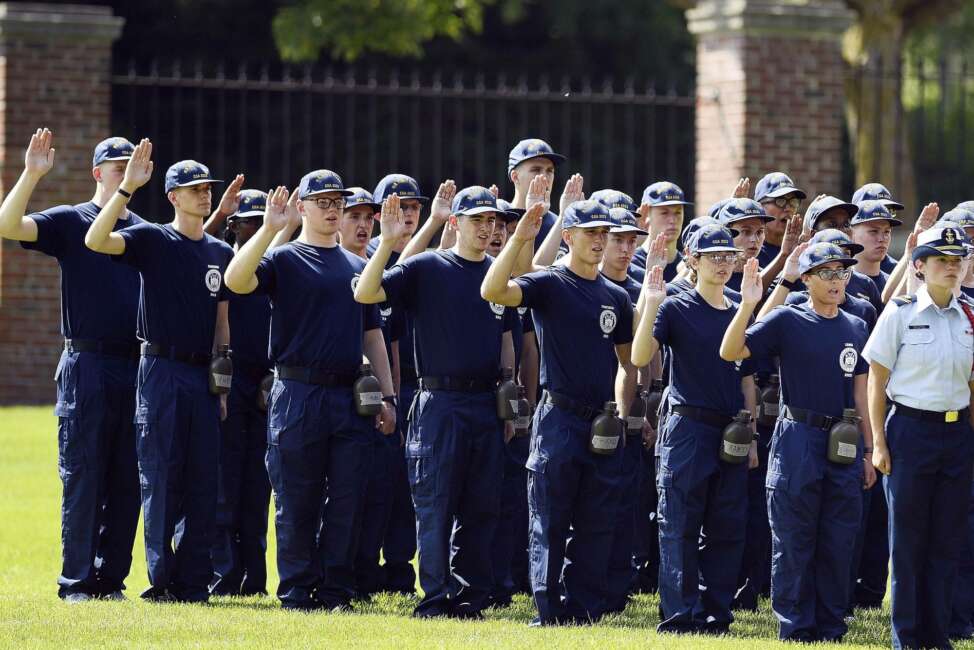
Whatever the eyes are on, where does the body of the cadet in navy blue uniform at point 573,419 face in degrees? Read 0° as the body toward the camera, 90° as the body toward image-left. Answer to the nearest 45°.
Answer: approximately 315°

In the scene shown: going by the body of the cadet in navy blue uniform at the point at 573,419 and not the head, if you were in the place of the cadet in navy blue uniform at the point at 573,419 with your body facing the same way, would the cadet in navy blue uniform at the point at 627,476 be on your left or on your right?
on your left

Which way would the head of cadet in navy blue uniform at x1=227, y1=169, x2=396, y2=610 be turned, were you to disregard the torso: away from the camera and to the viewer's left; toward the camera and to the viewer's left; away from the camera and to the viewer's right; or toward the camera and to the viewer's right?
toward the camera and to the viewer's right

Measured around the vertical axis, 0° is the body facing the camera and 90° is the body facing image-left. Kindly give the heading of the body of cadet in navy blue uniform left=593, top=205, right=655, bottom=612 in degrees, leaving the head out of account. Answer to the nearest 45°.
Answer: approximately 315°

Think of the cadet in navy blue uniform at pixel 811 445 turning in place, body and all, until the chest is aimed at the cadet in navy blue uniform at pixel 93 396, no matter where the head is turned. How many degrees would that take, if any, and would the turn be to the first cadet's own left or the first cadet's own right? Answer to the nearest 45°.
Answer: approximately 135° to the first cadet's own right

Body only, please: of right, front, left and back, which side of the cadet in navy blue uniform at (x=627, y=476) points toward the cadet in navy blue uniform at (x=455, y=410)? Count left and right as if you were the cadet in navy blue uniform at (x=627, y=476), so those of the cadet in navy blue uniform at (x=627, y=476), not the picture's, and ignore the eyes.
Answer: right

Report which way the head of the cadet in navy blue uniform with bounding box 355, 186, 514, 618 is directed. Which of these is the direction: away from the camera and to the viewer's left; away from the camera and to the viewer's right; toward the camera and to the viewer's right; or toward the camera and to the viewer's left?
toward the camera and to the viewer's right

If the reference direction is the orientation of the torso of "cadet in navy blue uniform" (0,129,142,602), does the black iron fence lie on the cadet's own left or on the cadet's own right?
on the cadet's own left

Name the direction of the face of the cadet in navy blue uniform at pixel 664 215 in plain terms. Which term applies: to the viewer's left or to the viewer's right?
to the viewer's right

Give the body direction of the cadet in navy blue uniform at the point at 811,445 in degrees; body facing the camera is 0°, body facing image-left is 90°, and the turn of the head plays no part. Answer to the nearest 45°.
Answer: approximately 315°

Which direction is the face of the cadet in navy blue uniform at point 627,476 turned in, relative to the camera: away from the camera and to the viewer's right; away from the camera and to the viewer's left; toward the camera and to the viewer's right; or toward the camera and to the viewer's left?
toward the camera and to the viewer's right
